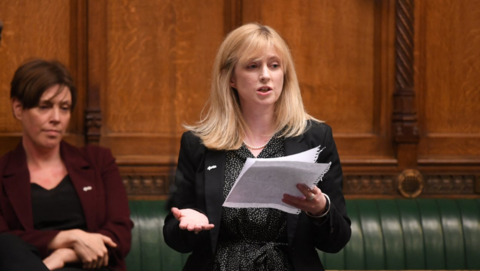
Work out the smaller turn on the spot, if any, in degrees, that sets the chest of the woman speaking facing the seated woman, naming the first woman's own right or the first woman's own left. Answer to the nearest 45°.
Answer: approximately 135° to the first woman's own right

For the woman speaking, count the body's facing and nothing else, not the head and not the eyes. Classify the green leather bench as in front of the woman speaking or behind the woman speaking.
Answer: behind

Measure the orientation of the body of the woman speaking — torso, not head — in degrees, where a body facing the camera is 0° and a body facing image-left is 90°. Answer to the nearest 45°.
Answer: approximately 0°
